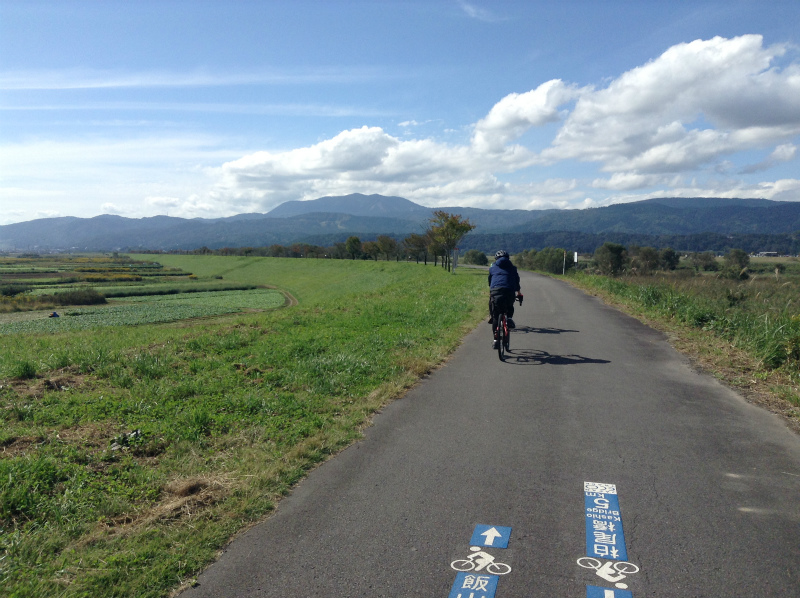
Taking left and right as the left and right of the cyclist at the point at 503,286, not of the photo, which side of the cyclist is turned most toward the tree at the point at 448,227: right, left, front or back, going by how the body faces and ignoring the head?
front

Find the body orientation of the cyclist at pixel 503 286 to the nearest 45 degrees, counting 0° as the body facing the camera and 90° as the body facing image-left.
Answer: approximately 180°
